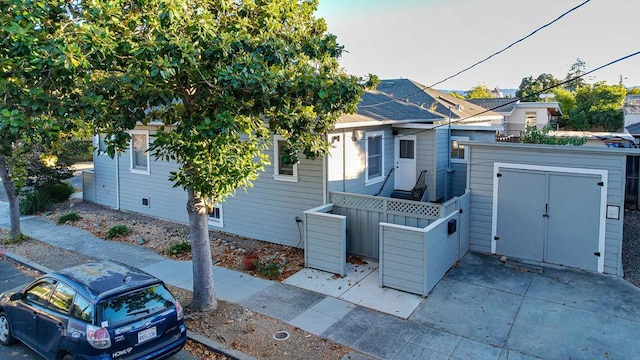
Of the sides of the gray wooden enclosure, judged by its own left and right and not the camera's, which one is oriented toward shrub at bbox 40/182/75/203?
right

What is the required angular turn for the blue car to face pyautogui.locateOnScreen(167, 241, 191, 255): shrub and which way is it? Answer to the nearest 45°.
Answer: approximately 45° to its right

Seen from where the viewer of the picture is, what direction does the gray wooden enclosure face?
facing the viewer and to the left of the viewer

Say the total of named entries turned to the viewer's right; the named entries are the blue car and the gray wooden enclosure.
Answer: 0

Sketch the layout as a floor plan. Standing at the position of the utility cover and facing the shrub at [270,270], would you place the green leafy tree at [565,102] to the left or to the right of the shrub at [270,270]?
right

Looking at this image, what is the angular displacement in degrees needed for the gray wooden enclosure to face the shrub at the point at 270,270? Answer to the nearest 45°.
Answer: approximately 45° to its right

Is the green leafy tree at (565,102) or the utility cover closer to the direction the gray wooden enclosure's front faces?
the utility cover

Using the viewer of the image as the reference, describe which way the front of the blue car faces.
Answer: facing away from the viewer and to the left of the viewer

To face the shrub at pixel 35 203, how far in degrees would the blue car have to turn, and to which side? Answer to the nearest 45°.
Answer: approximately 45° to its right

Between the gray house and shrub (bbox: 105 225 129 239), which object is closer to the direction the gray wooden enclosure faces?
the shrub

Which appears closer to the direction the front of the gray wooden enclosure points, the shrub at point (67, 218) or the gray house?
the shrub
